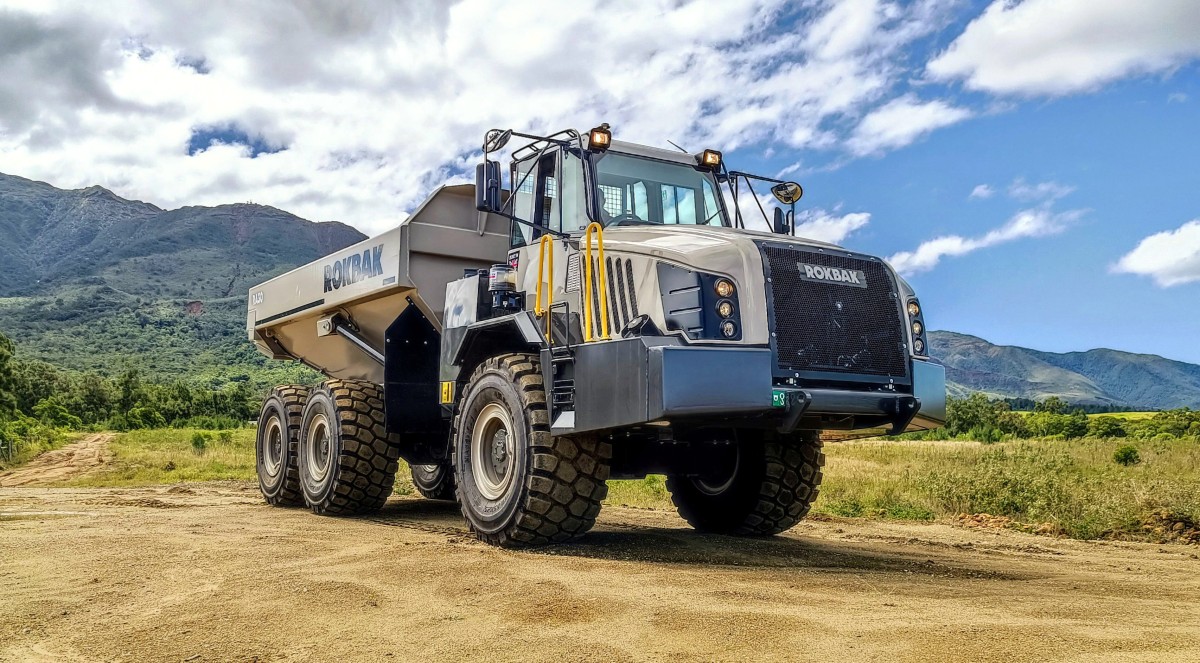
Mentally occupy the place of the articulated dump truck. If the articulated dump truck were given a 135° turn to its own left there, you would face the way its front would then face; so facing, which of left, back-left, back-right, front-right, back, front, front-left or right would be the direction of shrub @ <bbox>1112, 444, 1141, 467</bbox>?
front-right

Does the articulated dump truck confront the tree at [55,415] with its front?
no

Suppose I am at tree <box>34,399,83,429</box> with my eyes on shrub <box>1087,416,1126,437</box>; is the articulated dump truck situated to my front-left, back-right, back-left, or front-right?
front-right

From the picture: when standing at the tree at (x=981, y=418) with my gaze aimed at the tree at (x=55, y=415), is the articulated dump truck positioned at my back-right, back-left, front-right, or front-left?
front-left

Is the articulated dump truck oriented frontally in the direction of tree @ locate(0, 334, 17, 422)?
no

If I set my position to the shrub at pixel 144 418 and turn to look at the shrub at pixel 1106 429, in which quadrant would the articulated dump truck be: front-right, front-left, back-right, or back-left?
front-right

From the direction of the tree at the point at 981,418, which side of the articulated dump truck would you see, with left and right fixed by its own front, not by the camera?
left

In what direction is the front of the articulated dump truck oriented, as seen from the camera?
facing the viewer and to the right of the viewer
